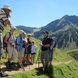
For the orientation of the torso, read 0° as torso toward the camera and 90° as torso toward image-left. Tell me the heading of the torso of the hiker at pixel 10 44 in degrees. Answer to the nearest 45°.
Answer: approximately 270°
